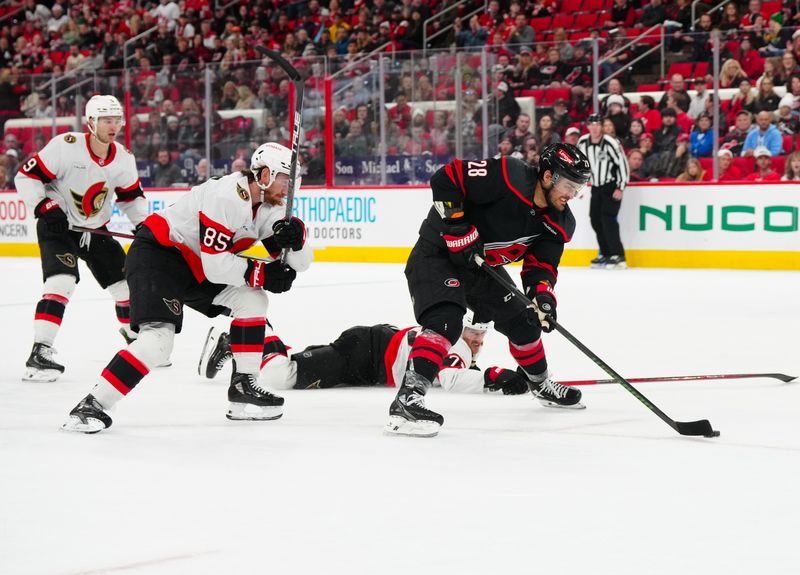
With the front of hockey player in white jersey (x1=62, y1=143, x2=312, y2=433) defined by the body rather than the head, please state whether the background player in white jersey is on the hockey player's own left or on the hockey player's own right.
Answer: on the hockey player's own left

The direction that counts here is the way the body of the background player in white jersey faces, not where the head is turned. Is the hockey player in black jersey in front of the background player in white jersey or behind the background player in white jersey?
in front

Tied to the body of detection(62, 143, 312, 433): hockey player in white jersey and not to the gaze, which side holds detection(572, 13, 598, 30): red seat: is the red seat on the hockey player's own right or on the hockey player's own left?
on the hockey player's own left

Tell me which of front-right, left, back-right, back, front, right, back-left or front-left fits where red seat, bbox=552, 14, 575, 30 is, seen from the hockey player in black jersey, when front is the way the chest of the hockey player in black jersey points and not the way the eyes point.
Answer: back-left

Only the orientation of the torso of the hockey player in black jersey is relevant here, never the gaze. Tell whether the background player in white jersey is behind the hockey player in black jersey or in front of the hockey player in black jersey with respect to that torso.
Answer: behind

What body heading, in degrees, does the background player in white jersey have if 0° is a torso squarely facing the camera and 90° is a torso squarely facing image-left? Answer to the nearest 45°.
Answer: approximately 315°

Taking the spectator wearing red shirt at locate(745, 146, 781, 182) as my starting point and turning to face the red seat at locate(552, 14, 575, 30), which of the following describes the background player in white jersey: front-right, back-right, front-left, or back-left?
back-left

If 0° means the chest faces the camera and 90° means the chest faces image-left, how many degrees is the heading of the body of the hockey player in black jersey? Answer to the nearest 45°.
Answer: approximately 315°

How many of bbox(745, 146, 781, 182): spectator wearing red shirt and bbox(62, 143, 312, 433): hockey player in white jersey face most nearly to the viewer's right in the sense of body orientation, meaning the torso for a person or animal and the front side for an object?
1

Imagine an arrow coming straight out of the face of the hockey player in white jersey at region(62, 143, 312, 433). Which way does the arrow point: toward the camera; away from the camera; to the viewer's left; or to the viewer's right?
to the viewer's right

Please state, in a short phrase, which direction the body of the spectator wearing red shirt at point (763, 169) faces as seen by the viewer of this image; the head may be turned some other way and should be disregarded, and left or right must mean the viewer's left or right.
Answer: facing the viewer

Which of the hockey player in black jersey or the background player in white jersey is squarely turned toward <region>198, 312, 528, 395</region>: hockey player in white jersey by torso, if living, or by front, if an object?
the background player in white jersey

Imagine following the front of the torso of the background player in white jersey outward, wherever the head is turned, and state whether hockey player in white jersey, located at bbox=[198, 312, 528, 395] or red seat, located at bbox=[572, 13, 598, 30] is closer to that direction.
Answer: the hockey player in white jersey

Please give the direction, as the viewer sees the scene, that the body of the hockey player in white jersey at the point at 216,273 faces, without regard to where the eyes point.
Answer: to the viewer's right
